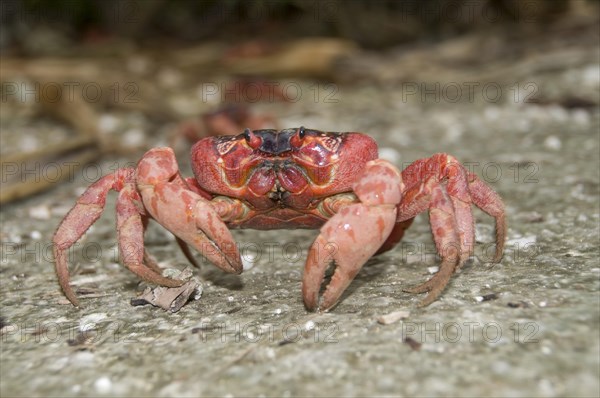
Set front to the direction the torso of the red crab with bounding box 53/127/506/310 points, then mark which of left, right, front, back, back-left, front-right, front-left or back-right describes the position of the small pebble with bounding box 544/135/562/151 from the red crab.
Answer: back-left

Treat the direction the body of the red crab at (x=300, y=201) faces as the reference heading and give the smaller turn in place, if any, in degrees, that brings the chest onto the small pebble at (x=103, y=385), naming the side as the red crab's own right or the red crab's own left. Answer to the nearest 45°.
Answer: approximately 45° to the red crab's own right

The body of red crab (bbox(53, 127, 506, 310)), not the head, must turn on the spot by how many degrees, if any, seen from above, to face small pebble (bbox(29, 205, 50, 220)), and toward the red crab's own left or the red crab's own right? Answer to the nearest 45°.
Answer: approximately 135° to the red crab's own right

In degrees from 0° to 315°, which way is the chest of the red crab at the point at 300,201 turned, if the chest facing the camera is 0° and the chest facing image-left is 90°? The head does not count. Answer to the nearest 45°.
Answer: approximately 0°
